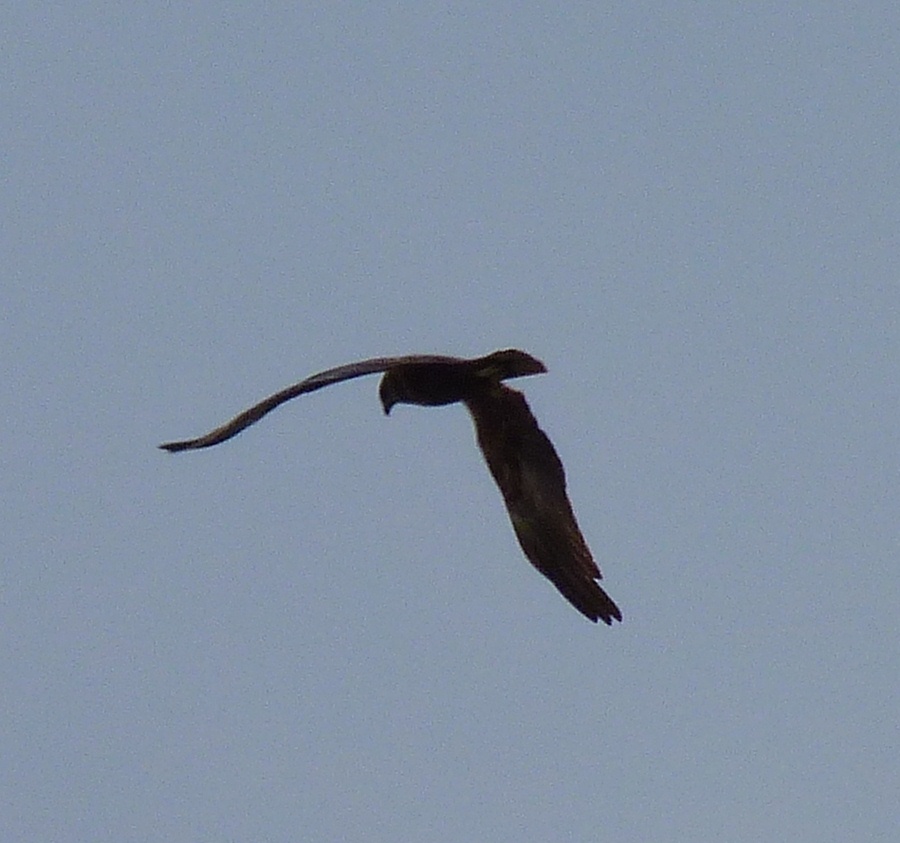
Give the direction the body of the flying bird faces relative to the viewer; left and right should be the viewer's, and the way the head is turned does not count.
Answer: facing the viewer and to the left of the viewer
